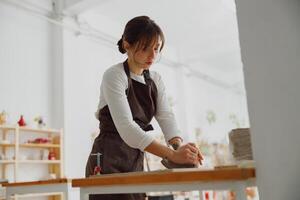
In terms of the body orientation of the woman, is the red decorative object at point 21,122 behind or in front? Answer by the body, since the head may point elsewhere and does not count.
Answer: behind

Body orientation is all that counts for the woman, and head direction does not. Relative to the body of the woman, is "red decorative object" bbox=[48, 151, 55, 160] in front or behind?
behind

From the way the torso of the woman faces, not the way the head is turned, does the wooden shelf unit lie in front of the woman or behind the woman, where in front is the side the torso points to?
behind

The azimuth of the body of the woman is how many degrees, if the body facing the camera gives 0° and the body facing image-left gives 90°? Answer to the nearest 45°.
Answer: approximately 315°
